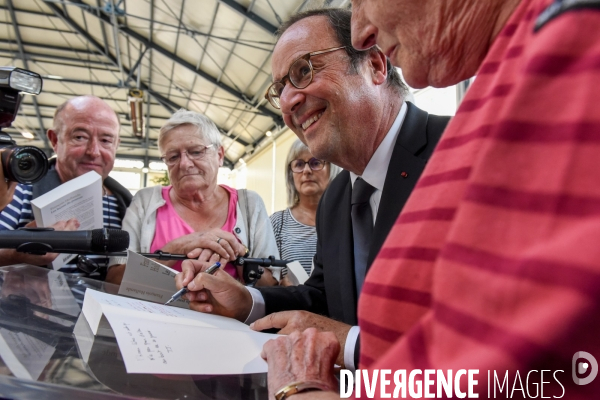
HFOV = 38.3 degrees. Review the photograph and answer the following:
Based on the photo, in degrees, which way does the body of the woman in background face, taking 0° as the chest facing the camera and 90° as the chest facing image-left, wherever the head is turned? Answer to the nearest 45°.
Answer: approximately 0°

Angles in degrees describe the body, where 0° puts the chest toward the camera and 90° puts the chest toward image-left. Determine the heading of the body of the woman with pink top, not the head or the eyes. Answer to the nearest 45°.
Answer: approximately 0°

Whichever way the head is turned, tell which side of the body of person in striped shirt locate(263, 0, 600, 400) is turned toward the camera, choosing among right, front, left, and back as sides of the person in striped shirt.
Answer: left

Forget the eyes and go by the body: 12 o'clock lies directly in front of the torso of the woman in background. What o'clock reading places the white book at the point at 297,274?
The white book is roughly at 12 o'clock from the woman in background.

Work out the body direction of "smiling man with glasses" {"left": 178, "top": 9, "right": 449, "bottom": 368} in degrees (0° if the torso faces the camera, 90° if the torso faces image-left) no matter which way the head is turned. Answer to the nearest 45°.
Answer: approximately 45°
